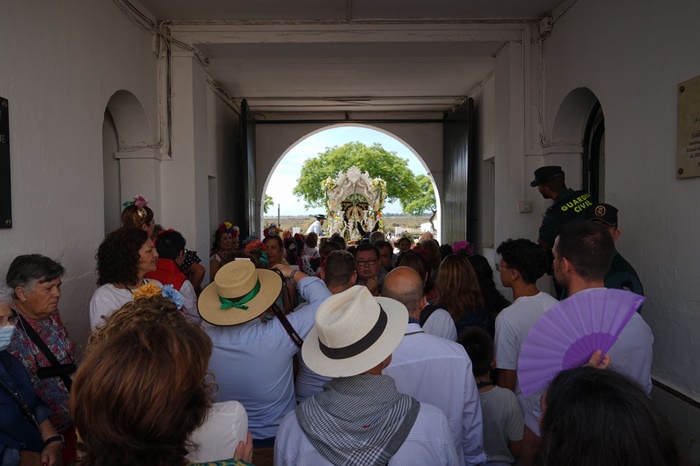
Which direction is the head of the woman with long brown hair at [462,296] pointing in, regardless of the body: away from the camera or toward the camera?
away from the camera

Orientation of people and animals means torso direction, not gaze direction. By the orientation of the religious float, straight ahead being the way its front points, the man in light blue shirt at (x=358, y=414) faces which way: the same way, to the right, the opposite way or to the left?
the opposite way

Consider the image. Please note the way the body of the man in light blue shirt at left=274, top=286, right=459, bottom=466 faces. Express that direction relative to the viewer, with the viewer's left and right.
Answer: facing away from the viewer

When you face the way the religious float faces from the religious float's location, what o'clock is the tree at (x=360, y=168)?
The tree is roughly at 6 o'clock from the religious float.

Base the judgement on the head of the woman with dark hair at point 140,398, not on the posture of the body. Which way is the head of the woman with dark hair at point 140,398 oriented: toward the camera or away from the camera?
away from the camera

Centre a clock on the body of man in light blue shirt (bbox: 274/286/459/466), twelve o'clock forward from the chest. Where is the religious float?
The religious float is roughly at 12 o'clock from the man in light blue shirt.

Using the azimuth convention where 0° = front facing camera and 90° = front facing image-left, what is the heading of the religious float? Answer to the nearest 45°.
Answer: approximately 0°

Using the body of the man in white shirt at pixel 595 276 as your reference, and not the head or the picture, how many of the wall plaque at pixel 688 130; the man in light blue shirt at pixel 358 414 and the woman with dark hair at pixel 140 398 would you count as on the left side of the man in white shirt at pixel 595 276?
2

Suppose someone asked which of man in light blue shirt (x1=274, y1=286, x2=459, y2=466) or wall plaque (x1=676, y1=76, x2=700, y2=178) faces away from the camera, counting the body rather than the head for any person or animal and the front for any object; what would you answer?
the man in light blue shirt

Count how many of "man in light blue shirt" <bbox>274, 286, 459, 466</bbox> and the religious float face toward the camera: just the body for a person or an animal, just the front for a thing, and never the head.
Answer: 1

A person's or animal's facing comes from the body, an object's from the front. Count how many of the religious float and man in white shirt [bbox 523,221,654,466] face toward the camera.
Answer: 1

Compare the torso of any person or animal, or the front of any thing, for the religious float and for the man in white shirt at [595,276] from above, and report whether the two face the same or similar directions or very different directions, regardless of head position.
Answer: very different directions

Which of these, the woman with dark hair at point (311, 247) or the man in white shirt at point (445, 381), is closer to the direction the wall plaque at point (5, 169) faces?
the man in white shirt
